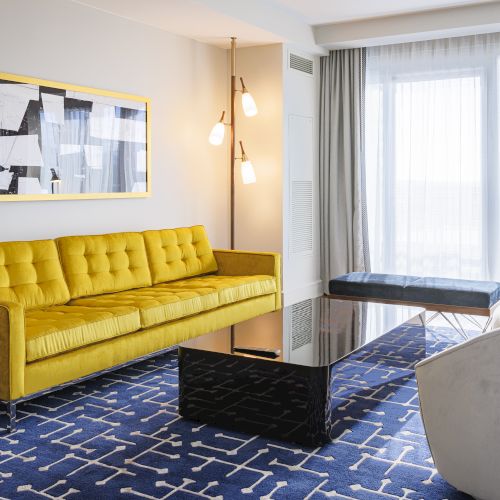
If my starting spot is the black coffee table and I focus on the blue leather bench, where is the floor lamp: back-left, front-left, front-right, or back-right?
front-left

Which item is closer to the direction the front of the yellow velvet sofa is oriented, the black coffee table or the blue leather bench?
the black coffee table

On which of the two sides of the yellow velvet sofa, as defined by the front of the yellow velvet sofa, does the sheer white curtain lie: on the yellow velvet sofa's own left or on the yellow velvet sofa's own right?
on the yellow velvet sofa's own left

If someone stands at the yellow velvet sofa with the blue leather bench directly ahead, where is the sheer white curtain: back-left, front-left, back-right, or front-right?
front-left

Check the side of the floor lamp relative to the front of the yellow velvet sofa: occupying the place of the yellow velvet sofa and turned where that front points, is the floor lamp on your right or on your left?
on your left

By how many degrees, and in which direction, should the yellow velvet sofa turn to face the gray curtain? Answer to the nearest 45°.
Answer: approximately 90° to its left

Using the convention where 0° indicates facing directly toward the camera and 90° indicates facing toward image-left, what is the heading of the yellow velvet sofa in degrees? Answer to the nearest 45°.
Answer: approximately 315°

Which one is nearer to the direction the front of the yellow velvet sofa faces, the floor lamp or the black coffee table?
the black coffee table

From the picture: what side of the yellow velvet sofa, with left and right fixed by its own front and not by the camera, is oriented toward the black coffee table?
front

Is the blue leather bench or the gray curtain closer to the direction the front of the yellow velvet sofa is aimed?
the blue leather bench

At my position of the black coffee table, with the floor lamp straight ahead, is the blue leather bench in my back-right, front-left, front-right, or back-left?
front-right

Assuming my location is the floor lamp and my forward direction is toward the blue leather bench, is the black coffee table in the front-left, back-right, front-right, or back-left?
front-right
